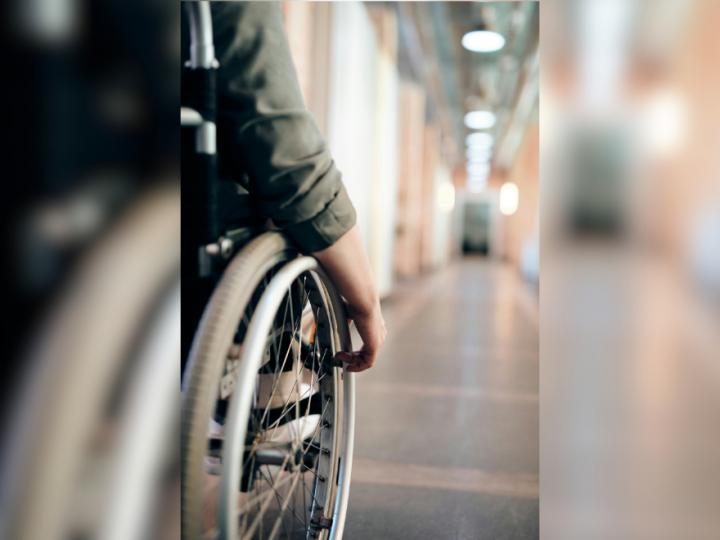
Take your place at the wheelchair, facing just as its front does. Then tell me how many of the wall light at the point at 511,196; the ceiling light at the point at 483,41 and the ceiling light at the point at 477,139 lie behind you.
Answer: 0

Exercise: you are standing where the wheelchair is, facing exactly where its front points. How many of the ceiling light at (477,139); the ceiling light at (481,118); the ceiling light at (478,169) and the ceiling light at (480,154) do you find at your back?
0

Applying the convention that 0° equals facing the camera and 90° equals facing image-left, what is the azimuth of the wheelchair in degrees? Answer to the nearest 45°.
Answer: approximately 225°

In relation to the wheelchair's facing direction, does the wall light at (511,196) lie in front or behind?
in front

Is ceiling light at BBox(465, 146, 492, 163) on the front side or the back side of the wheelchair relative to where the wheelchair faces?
on the front side

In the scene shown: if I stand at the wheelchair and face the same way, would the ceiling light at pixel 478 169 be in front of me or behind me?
in front
